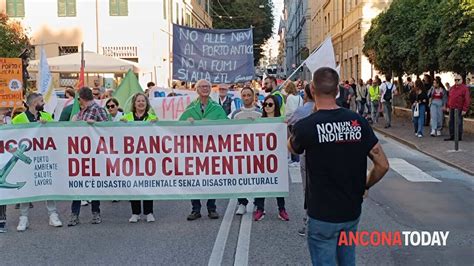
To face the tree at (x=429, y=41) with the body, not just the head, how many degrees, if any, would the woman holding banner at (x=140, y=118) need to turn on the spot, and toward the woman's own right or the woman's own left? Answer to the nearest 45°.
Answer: approximately 135° to the woman's own left

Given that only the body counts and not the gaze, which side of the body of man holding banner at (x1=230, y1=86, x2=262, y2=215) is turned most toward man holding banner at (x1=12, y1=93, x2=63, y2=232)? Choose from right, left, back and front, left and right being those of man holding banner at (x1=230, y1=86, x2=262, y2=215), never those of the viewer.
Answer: right

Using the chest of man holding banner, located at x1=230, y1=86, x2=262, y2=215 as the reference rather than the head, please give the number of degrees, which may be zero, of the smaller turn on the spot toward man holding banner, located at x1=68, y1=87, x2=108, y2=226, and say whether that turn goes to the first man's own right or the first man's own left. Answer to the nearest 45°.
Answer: approximately 90° to the first man's own right

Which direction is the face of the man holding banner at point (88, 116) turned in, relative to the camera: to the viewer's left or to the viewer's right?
to the viewer's left

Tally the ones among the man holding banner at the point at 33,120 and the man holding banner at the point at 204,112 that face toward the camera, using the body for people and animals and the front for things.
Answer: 2

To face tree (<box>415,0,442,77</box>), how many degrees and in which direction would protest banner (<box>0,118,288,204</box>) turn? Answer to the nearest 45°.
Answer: approximately 135° to its left

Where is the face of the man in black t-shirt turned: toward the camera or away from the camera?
away from the camera
